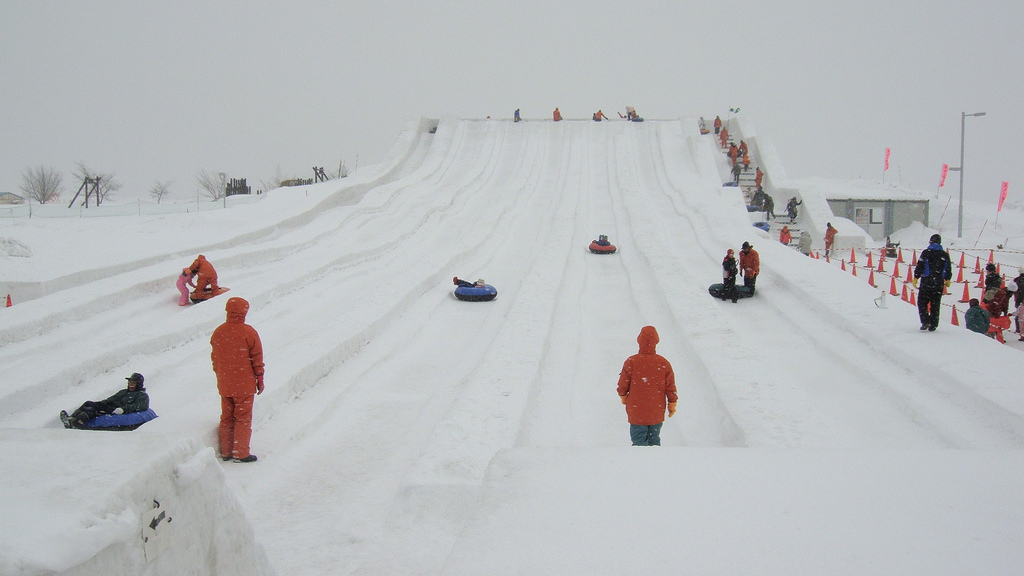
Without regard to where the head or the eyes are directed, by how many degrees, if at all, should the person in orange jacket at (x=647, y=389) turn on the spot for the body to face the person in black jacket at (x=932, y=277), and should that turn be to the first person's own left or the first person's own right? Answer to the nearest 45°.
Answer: approximately 45° to the first person's own right

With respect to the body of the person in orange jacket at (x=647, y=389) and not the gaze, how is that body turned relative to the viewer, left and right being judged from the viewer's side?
facing away from the viewer

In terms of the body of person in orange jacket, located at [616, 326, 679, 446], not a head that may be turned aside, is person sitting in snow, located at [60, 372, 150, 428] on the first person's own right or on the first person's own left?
on the first person's own left

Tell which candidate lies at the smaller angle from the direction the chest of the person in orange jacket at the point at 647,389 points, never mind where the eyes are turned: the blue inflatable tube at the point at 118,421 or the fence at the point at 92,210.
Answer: the fence

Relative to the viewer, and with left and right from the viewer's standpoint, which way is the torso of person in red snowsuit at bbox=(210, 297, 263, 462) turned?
facing away from the viewer and to the right of the viewer

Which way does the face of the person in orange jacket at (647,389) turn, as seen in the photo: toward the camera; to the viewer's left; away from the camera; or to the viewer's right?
away from the camera

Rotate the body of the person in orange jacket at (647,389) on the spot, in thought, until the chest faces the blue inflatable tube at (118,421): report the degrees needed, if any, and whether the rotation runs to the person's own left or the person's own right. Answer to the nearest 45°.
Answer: approximately 90° to the person's own left

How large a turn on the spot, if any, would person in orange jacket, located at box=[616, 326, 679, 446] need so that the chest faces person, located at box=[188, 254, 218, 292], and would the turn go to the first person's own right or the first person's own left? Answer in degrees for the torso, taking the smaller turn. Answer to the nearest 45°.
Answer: approximately 45° to the first person's own left

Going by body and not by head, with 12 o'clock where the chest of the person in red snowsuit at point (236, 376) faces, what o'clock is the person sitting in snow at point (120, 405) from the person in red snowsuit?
The person sitting in snow is roughly at 9 o'clock from the person in red snowsuit.

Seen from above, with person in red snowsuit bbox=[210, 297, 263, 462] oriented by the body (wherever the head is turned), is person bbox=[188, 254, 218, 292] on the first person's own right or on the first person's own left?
on the first person's own left

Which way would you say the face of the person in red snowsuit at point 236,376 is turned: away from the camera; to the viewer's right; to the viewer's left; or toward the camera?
away from the camera
